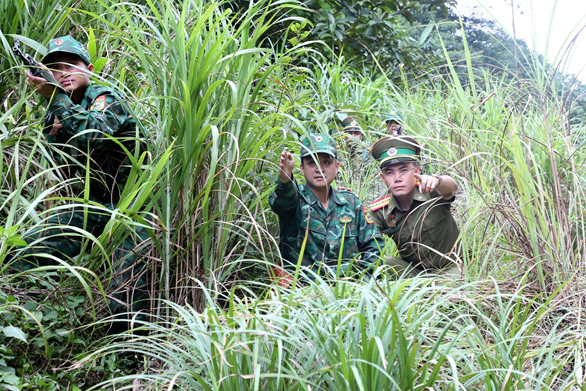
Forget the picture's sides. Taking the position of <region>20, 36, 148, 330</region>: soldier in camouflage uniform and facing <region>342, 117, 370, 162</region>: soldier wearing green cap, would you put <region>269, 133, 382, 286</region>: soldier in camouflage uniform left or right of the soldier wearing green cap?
right

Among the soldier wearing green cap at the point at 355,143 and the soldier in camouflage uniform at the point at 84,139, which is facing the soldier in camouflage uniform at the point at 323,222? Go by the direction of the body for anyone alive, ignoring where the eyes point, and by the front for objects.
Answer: the soldier wearing green cap

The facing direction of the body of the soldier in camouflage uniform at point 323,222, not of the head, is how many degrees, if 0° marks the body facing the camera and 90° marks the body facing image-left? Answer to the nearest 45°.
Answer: approximately 0°

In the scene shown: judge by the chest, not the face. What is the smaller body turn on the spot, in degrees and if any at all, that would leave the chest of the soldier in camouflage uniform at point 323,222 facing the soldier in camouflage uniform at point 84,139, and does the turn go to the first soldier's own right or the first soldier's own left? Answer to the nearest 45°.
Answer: approximately 45° to the first soldier's own right

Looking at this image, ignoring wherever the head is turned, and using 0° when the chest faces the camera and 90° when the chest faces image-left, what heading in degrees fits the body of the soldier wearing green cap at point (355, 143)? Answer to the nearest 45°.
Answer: approximately 0°

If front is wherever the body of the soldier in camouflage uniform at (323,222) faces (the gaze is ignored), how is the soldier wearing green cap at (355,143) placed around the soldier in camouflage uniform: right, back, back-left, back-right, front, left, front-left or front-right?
back

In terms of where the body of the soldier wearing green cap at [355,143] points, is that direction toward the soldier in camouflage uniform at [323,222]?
yes

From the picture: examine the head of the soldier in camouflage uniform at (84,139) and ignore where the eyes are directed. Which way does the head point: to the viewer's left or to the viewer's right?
to the viewer's left

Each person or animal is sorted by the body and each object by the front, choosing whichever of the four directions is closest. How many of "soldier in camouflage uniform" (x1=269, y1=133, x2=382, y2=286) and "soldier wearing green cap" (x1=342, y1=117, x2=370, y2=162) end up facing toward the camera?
2

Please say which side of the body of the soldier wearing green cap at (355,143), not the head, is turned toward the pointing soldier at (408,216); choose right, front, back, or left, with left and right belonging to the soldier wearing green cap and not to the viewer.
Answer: front

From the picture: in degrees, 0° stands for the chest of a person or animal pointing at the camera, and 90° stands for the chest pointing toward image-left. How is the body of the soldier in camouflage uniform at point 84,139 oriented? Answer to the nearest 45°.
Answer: approximately 45°

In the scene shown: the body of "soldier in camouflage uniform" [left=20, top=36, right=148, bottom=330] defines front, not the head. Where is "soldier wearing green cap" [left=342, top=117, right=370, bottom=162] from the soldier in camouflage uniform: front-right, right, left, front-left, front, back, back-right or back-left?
back
